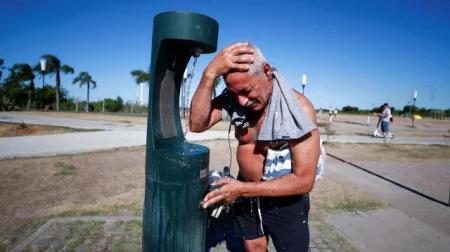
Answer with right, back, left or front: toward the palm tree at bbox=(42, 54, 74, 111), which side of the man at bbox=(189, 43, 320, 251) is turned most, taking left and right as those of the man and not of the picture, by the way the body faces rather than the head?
right

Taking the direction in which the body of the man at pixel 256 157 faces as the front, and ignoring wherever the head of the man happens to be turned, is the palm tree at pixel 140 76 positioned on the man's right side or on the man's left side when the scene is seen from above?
on the man's right side

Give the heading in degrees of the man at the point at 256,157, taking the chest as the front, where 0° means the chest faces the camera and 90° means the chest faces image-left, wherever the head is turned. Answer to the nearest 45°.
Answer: approximately 45°
